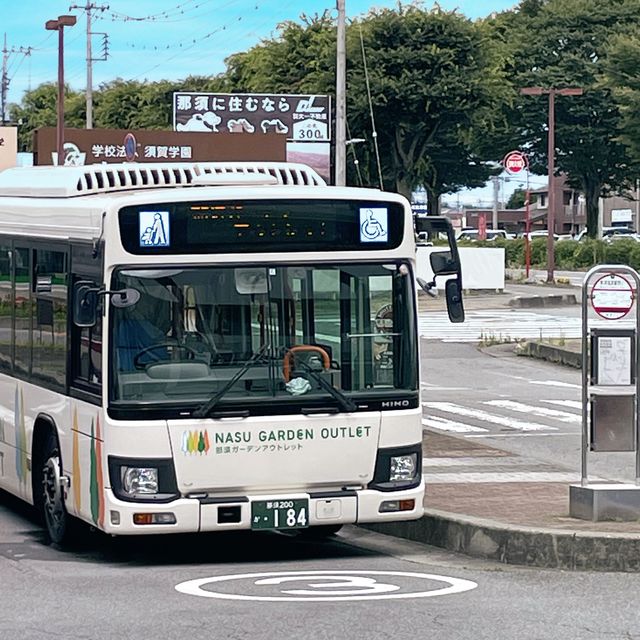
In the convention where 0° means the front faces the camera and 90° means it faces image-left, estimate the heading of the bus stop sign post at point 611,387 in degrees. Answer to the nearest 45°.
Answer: approximately 0°

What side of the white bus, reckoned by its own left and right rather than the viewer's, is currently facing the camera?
front

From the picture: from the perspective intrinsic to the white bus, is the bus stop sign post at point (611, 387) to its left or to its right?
on its left

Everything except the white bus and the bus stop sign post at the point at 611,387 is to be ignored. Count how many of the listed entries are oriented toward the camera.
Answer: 2

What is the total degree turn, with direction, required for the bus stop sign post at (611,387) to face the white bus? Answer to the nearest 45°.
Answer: approximately 45° to its right

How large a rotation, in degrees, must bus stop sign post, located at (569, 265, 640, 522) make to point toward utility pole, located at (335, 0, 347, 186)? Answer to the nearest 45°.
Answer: approximately 180°

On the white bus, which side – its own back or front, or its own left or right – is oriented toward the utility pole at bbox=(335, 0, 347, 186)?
back
